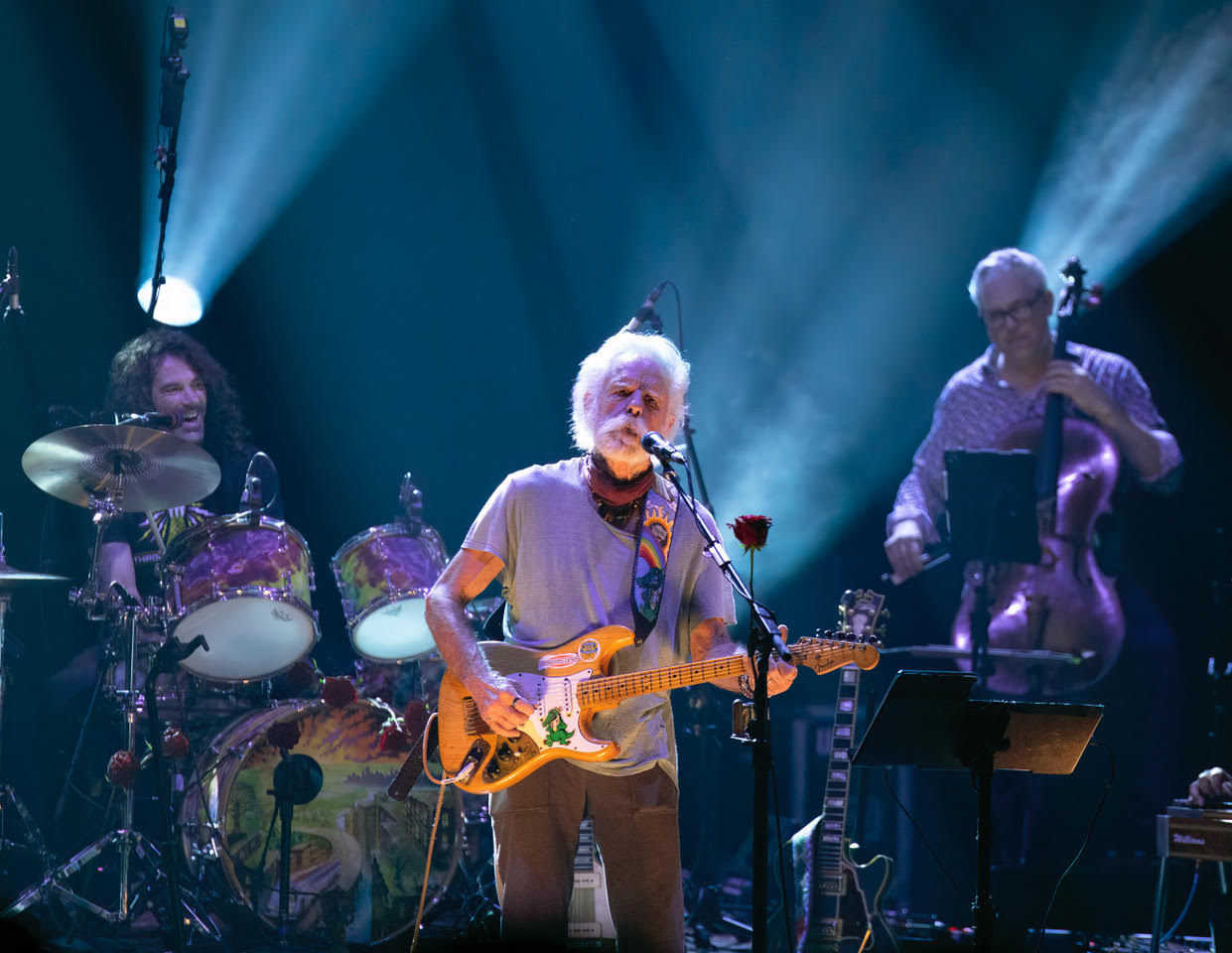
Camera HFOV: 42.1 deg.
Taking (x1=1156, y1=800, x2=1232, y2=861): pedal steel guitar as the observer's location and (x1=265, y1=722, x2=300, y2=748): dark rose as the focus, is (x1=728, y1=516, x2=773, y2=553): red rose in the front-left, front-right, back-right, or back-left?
front-left

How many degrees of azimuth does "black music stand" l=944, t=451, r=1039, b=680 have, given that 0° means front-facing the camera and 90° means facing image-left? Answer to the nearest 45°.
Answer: approximately 180°

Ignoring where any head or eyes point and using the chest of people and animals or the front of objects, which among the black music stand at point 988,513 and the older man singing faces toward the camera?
the older man singing

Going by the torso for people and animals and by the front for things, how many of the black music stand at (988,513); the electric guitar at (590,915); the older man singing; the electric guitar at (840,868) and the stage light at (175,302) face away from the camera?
1

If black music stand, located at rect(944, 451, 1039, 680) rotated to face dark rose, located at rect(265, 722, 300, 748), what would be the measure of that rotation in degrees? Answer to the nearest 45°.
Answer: approximately 135° to its left

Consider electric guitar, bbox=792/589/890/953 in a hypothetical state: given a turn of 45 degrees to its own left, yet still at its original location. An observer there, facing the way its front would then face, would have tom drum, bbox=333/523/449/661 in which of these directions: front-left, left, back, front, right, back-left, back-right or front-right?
back-right

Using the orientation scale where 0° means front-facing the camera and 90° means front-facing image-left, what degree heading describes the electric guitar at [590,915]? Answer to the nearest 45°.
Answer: approximately 0°

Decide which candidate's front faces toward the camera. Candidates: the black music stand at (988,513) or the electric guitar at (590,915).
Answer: the electric guitar

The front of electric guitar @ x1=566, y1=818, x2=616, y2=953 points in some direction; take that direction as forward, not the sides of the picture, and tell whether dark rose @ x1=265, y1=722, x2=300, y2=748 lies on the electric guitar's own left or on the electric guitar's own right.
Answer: on the electric guitar's own right

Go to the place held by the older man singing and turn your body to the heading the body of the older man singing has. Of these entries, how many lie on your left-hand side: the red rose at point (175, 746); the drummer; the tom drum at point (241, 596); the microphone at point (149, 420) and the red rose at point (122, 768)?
0

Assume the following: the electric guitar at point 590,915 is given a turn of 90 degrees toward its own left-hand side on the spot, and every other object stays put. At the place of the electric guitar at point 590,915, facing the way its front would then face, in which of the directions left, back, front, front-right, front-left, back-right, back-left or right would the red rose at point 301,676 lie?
back

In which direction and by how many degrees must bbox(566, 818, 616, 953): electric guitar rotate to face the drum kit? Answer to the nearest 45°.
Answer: approximately 90° to its right

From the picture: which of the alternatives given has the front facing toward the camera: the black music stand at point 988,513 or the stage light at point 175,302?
the stage light

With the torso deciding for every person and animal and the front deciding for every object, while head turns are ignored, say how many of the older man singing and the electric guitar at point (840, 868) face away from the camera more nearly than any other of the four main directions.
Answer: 0

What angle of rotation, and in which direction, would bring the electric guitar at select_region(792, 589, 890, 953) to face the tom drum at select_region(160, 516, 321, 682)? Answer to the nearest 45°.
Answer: approximately 90° to its right

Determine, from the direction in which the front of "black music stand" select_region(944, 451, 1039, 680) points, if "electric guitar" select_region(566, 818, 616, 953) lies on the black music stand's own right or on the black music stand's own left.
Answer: on the black music stand's own left

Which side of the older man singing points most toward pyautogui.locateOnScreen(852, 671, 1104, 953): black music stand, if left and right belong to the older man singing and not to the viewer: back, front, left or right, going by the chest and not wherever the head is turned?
left

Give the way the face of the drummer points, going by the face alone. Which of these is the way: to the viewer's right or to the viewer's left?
to the viewer's right

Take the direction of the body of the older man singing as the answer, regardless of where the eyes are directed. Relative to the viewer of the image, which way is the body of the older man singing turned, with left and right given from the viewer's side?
facing the viewer

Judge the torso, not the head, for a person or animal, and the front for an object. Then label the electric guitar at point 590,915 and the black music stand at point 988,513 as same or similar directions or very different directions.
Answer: very different directions
